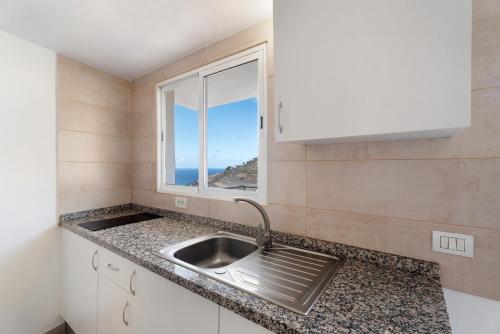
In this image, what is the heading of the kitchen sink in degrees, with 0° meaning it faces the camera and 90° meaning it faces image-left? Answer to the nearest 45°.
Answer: approximately 45°

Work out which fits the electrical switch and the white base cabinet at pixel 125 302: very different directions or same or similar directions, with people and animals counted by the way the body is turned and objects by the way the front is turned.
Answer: same or similar directions

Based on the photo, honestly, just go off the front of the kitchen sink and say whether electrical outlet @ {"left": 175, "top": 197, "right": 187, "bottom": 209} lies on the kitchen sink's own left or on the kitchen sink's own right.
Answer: on the kitchen sink's own right

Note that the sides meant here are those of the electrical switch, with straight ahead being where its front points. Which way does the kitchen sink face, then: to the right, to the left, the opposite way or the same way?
the same way

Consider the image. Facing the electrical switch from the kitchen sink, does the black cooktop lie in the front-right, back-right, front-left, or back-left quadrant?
back-left

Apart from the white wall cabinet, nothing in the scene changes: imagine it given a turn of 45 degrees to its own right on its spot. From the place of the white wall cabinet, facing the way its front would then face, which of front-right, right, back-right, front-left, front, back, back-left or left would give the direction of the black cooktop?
front-right

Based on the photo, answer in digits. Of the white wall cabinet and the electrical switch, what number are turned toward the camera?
2

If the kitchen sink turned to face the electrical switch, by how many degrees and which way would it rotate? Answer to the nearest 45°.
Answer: approximately 135° to its left

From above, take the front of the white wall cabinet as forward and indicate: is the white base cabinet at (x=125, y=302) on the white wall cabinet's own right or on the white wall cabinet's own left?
on the white wall cabinet's own right

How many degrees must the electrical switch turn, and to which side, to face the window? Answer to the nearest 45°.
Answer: approximately 90° to its right

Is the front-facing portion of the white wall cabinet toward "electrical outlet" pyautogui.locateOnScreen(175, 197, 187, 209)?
no

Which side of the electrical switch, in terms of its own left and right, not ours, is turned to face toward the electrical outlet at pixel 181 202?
right

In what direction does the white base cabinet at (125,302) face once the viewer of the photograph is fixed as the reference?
facing the viewer and to the left of the viewer

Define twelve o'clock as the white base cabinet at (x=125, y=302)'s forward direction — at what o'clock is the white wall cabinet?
The white wall cabinet is roughly at 9 o'clock from the white base cabinet.

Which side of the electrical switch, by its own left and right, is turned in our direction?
front

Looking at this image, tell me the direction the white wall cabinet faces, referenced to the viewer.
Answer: facing the viewer

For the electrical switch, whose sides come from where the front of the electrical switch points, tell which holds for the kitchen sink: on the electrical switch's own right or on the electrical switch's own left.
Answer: on the electrical switch's own right
